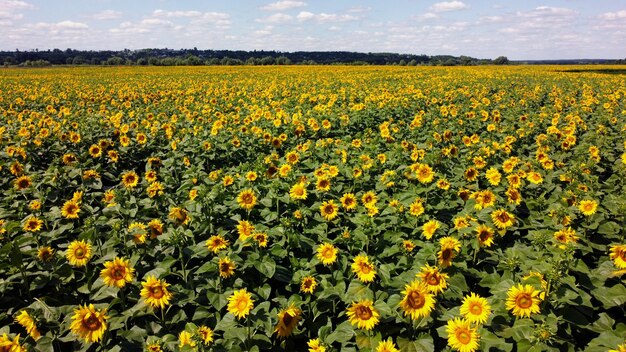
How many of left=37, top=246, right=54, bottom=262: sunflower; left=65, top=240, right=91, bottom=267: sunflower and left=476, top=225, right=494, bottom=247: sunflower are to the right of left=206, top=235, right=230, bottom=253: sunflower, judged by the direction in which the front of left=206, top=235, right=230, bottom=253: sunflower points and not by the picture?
2

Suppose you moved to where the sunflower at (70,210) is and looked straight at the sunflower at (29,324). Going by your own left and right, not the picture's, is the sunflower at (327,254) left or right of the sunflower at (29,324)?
left

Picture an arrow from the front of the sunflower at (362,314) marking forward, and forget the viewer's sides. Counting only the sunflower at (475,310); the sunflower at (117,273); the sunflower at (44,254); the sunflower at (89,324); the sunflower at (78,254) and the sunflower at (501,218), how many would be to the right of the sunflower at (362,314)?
4

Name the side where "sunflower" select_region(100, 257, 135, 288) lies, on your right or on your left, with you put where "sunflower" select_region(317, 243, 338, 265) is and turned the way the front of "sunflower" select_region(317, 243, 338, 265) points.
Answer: on your right

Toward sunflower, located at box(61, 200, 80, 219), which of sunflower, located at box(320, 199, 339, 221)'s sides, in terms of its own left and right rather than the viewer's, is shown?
right

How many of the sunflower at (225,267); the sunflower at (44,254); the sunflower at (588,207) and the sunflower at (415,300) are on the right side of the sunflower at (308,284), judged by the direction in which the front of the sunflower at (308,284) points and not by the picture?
2
